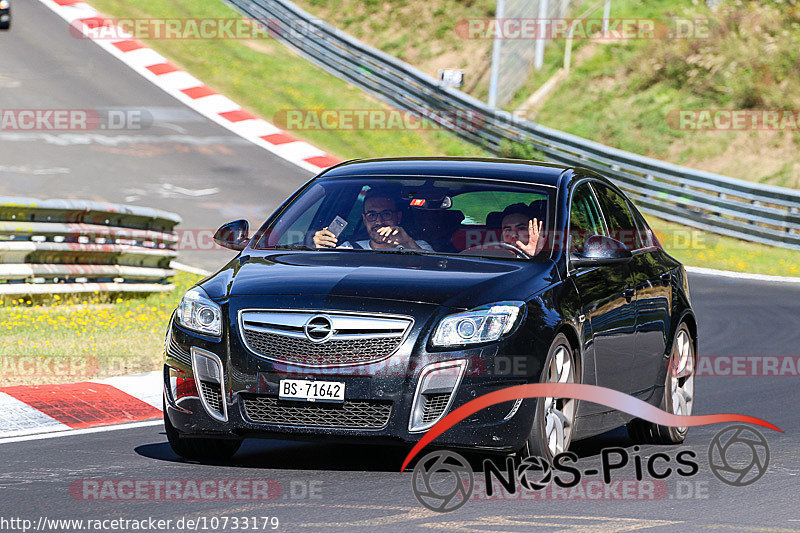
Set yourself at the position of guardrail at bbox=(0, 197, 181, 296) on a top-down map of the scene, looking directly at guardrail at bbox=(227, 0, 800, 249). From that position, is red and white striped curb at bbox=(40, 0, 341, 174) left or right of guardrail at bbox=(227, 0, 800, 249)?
left

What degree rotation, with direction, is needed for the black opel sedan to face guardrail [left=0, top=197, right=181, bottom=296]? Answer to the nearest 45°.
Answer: approximately 90° to its right

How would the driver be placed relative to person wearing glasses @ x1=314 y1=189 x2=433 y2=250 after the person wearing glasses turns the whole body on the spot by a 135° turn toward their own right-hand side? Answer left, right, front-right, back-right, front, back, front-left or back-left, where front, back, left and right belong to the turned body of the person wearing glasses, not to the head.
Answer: back-right

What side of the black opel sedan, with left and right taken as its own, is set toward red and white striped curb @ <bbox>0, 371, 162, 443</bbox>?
right

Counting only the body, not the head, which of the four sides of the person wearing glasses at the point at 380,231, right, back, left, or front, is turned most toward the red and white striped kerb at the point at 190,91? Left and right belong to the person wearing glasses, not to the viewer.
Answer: back

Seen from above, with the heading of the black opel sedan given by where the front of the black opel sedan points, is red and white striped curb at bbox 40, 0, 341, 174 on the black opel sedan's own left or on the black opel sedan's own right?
on the black opel sedan's own right

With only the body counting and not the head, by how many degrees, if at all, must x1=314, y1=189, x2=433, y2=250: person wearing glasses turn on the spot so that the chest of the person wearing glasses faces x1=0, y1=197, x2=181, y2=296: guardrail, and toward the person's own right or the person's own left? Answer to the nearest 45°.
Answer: approximately 135° to the person's own right

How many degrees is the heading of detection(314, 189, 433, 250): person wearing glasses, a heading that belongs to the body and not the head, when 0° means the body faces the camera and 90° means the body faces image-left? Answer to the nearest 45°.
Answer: approximately 0°

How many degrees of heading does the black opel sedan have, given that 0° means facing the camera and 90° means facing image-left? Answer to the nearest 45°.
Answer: approximately 45°

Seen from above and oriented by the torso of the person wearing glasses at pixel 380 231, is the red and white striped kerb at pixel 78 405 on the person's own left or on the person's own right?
on the person's own right
